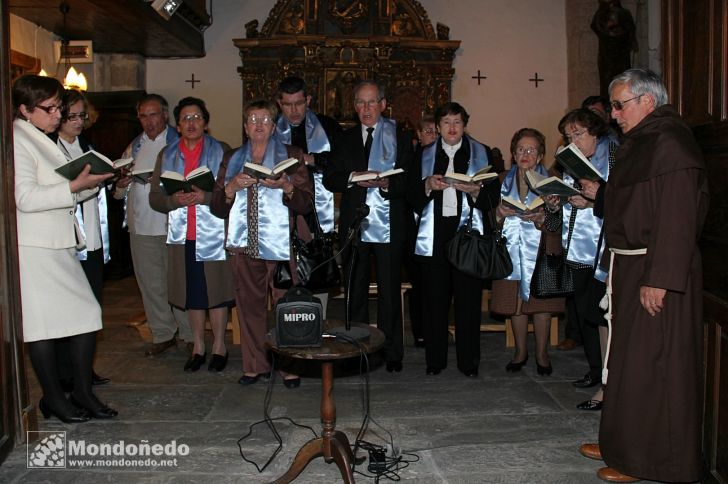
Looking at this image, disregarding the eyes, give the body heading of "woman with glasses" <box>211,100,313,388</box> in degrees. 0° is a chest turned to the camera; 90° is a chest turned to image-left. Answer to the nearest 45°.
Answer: approximately 0°

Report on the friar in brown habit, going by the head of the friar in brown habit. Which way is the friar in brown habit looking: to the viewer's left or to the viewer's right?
to the viewer's left

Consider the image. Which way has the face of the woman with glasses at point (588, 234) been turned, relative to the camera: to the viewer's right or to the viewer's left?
to the viewer's left

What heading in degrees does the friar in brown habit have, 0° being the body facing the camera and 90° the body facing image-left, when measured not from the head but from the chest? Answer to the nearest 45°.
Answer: approximately 90°

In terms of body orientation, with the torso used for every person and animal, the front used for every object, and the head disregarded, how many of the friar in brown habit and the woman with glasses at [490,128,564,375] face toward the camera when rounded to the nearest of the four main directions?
1

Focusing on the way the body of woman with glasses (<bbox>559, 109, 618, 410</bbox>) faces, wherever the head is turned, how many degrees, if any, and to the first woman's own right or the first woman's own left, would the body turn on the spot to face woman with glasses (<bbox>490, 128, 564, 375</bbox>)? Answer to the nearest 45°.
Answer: approximately 90° to the first woman's own right

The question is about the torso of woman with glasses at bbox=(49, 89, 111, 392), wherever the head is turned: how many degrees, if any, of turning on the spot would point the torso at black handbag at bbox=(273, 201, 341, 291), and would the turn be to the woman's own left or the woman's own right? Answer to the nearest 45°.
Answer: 0° — they already face it

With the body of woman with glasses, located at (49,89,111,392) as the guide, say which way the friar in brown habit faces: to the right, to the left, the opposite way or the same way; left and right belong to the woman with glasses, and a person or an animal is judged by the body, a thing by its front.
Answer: the opposite way

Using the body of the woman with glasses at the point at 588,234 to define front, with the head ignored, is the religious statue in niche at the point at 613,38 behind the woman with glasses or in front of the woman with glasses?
behind

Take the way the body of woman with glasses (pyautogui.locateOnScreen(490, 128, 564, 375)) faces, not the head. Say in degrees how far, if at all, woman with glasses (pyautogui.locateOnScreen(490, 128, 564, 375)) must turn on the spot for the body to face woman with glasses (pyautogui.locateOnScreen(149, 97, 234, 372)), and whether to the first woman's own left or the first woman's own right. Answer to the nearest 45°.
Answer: approximately 90° to the first woman's own right

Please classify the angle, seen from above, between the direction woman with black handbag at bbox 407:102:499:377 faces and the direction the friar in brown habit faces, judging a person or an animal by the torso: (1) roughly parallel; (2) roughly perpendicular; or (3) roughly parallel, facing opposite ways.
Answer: roughly perpendicular
